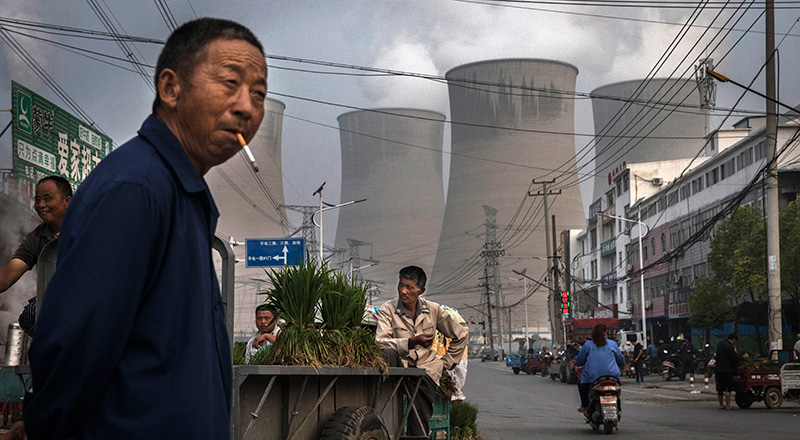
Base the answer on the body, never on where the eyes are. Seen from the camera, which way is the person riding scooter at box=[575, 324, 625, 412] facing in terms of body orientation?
away from the camera

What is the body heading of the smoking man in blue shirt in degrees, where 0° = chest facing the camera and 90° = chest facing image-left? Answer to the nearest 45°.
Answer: approximately 270°

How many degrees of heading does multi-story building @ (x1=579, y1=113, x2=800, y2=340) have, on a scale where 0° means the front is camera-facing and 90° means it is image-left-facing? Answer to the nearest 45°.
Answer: approximately 45°

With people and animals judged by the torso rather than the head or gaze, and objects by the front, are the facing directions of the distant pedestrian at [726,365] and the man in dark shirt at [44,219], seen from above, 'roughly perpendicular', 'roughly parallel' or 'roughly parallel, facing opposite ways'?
roughly perpendicular

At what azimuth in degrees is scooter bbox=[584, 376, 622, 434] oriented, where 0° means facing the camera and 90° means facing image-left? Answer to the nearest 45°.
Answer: approximately 180°

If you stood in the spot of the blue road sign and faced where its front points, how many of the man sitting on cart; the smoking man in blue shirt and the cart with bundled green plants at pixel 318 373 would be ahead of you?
3

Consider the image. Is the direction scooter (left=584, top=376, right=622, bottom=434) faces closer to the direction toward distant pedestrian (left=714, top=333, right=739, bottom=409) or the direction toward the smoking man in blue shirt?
the distant pedestrian

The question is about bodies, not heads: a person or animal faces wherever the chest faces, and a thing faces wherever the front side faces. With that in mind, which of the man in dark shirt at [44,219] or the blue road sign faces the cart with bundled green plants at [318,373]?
the blue road sign
